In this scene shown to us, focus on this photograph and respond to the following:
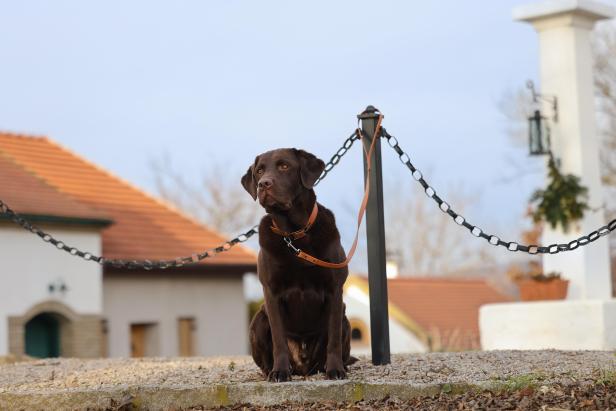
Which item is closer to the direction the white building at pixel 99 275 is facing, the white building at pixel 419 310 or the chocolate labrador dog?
the chocolate labrador dog

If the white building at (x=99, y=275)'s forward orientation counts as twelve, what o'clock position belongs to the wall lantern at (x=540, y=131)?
The wall lantern is roughly at 11 o'clock from the white building.

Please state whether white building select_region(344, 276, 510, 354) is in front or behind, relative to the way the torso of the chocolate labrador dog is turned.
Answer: behind

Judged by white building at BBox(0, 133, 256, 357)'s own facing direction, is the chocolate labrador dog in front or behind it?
in front

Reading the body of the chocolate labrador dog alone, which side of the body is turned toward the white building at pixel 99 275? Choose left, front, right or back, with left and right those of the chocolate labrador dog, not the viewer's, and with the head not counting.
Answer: back

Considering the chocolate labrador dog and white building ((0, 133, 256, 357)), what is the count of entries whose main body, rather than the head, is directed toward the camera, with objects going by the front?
2

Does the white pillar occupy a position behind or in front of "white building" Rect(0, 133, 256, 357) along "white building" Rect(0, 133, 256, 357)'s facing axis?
in front

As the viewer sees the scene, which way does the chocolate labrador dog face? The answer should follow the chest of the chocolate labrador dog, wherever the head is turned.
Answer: toward the camera

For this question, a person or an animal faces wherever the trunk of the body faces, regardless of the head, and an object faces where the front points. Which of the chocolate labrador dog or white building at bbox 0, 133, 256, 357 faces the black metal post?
the white building

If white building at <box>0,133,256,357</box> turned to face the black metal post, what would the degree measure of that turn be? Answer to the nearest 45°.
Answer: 0° — it already faces it

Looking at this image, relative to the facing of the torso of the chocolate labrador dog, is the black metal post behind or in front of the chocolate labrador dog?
behind

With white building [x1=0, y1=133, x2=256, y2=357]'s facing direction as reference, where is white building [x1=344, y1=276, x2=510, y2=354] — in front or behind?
behind
